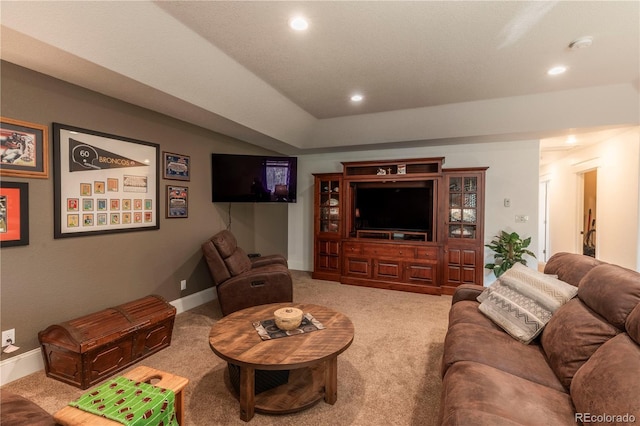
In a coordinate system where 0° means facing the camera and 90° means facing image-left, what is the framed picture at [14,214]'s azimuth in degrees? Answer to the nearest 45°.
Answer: approximately 315°

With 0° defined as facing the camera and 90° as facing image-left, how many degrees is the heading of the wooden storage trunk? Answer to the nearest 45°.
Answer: approximately 315°

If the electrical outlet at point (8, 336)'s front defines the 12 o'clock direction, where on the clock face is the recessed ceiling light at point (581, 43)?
The recessed ceiling light is roughly at 12 o'clock from the electrical outlet.

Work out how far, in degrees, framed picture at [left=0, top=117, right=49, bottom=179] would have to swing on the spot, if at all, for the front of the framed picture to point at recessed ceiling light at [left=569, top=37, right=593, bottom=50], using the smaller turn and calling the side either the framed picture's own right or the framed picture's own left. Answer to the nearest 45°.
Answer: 0° — it already faces it

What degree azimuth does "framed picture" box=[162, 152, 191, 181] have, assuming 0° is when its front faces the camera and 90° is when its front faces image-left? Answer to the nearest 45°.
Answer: approximately 315°

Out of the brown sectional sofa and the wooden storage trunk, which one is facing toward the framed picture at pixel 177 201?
the brown sectional sofa

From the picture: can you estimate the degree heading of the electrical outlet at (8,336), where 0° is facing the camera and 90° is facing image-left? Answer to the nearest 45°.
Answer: approximately 315°

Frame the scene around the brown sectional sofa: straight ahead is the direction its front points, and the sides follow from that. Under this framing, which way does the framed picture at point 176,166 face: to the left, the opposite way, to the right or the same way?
the opposite way

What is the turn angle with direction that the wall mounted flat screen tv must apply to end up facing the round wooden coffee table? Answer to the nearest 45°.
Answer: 0° — it already faces it

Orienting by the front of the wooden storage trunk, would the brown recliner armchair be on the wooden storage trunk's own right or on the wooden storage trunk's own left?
on the wooden storage trunk's own left

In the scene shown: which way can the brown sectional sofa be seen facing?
to the viewer's left

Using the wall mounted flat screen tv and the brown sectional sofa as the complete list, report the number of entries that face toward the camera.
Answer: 1

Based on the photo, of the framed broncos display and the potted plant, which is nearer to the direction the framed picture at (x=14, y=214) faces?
the potted plant

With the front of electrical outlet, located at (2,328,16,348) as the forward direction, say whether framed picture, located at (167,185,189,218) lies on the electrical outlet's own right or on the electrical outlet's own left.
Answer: on the electrical outlet's own left
